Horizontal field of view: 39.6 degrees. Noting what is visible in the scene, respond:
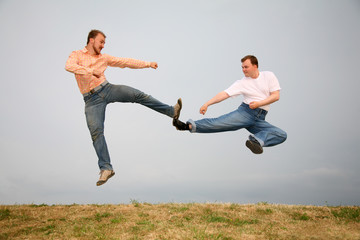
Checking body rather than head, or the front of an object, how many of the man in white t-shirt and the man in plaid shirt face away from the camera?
0

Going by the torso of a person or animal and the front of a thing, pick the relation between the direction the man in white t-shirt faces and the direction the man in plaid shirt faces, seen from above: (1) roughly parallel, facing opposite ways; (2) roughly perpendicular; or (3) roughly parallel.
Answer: roughly perpendicular

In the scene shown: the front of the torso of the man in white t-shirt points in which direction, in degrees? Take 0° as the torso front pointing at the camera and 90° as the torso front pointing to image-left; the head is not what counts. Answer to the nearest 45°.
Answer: approximately 45°

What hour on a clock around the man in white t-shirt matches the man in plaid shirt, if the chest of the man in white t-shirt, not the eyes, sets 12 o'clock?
The man in plaid shirt is roughly at 1 o'clock from the man in white t-shirt.

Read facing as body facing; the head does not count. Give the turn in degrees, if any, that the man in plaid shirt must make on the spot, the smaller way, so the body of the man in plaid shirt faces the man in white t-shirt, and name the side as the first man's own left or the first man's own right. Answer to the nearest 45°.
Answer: approximately 45° to the first man's own left

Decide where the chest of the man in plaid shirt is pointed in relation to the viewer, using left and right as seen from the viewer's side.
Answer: facing the viewer and to the right of the viewer
